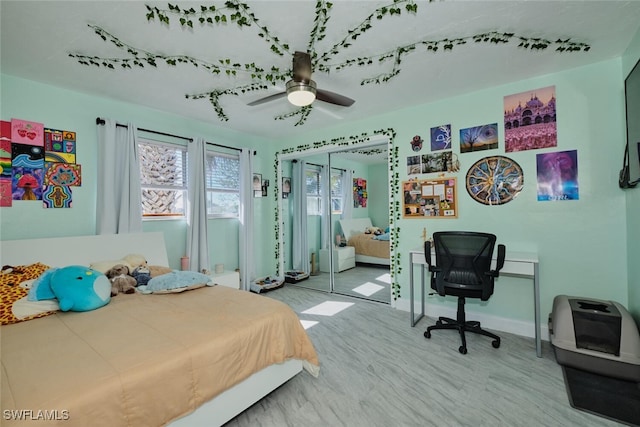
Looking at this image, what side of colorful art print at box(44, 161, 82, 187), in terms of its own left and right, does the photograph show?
front

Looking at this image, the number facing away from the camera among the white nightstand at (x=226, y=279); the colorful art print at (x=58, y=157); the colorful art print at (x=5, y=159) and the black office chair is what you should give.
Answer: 1

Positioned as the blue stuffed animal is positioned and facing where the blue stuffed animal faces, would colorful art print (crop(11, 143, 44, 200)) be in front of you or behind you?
behind

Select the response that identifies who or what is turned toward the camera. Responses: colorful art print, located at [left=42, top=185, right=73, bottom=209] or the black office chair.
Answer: the colorful art print

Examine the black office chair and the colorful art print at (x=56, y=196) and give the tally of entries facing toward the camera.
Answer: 1

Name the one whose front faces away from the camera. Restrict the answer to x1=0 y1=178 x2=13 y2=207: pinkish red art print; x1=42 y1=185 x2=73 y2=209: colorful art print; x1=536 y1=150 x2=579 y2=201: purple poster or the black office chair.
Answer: the black office chair

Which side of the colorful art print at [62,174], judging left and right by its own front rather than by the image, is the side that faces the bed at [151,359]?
front

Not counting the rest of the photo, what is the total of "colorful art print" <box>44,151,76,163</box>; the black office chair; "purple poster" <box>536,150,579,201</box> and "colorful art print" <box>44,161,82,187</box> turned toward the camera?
3

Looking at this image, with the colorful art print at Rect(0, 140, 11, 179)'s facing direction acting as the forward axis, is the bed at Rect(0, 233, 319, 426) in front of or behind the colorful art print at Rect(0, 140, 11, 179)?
in front

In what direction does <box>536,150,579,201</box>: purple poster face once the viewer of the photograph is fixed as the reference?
facing the viewer

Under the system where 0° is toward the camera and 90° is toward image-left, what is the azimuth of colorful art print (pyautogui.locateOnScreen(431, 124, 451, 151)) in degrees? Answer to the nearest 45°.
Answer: approximately 45°
